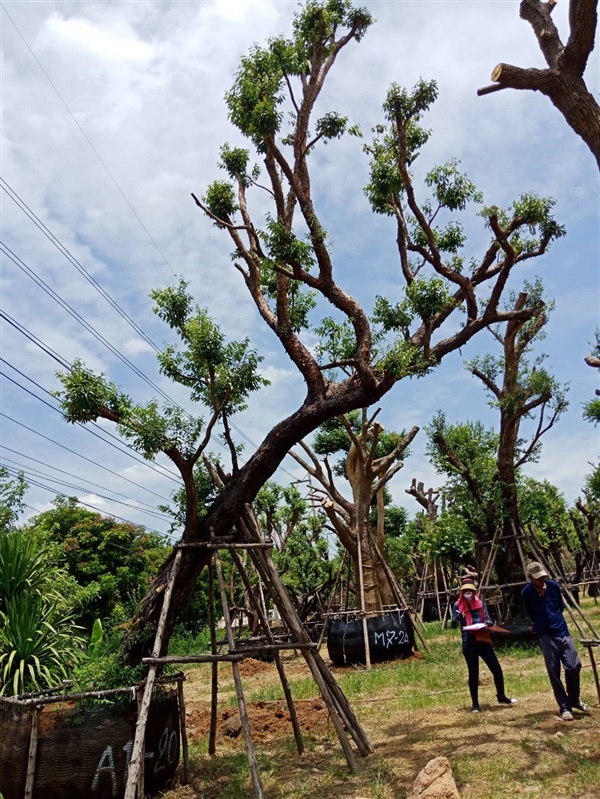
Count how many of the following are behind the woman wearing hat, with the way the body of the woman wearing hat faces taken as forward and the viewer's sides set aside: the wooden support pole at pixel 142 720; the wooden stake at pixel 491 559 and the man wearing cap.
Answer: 1

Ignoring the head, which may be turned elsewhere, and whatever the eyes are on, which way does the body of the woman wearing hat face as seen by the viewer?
toward the camera

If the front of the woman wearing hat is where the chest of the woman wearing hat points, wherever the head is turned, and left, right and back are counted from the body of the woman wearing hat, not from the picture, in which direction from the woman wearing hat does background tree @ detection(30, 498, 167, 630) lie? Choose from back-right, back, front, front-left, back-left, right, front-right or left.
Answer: back-right

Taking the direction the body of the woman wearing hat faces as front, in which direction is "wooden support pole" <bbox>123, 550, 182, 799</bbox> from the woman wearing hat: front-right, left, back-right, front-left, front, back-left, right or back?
front-right

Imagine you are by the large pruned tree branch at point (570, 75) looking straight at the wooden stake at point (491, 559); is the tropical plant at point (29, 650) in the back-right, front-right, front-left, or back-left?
front-left

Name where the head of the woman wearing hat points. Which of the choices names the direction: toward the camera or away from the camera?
toward the camera

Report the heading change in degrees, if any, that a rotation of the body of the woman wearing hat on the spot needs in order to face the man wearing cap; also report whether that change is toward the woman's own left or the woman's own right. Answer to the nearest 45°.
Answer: approximately 45° to the woman's own left

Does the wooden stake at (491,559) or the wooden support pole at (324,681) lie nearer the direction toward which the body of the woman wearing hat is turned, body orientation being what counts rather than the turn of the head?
the wooden support pole

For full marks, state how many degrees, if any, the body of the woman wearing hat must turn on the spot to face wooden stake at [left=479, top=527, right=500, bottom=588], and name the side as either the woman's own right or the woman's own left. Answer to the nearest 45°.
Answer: approximately 180°

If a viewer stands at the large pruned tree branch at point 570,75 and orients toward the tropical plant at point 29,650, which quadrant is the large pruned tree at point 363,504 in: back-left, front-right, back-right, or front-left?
front-right

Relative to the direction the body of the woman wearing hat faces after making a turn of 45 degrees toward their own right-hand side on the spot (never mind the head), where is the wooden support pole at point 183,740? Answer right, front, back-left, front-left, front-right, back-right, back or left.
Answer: front

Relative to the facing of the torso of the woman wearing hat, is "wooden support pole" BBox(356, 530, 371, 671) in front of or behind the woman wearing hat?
behind
